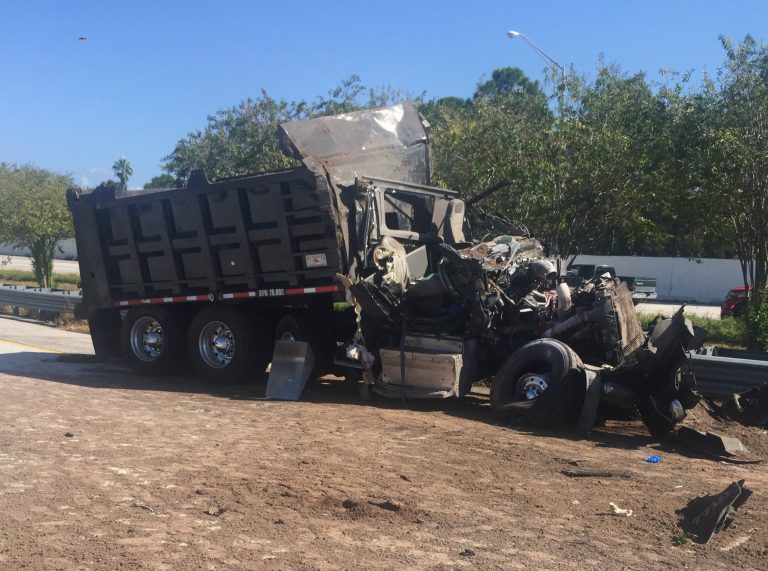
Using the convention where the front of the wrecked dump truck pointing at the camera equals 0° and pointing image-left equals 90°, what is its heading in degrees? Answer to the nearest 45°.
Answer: approximately 315°

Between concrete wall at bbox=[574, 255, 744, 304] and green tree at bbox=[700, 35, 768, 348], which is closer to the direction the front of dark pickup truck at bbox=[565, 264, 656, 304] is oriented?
the concrete wall

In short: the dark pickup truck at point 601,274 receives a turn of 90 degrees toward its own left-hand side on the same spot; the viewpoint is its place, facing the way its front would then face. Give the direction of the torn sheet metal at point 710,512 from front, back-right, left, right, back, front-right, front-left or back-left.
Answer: front-left

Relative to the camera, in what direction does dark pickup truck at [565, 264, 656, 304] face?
facing away from the viewer and to the left of the viewer

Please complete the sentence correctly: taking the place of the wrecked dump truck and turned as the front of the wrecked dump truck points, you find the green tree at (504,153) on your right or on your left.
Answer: on your left

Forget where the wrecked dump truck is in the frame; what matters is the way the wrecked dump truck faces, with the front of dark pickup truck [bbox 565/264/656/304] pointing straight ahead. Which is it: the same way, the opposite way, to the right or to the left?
the opposite way

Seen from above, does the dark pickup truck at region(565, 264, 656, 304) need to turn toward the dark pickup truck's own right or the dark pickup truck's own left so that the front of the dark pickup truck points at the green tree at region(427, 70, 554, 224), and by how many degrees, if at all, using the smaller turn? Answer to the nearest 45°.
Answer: approximately 45° to the dark pickup truck's own right

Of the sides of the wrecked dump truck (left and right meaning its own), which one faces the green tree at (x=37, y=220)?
back

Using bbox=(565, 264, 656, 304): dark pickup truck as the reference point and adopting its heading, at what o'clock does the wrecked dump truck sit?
The wrecked dump truck is roughly at 9 o'clock from the dark pickup truck.

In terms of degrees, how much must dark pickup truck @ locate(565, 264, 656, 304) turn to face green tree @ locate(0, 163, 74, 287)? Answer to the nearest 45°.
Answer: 0° — it already faces it
